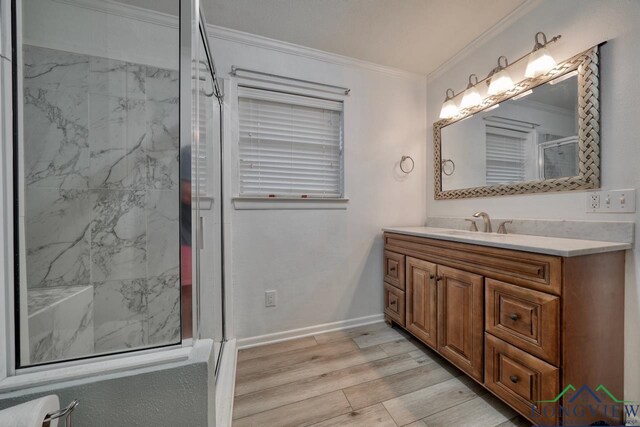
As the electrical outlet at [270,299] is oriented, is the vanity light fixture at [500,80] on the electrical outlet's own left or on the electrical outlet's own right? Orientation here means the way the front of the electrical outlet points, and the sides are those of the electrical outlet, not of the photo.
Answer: on the electrical outlet's own left

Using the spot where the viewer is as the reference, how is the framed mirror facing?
facing the viewer and to the left of the viewer

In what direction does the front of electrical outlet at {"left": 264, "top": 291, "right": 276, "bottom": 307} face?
toward the camera

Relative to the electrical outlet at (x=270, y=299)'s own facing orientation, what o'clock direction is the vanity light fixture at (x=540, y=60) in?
The vanity light fixture is roughly at 10 o'clock from the electrical outlet.

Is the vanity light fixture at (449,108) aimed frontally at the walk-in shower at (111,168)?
yes

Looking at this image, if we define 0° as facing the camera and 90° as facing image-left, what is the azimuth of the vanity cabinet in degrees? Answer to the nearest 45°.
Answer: approximately 45°

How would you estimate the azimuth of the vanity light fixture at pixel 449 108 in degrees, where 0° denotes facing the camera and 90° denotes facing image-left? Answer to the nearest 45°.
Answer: approximately 45°
